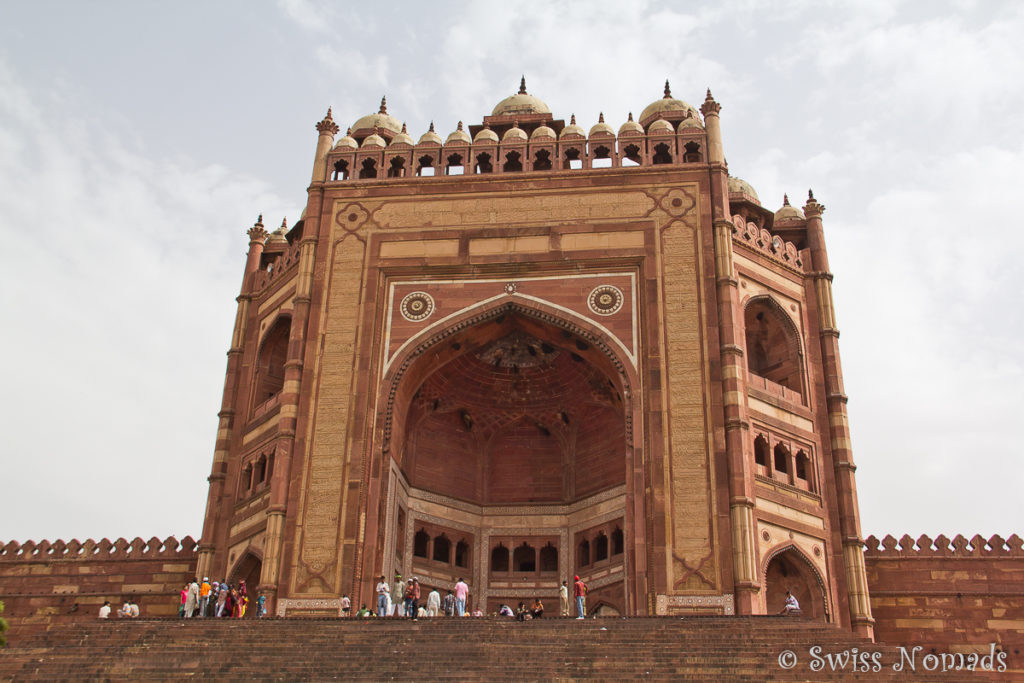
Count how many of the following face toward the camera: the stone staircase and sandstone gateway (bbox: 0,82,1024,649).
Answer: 2

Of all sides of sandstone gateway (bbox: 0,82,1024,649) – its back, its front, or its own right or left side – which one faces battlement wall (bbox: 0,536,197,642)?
right

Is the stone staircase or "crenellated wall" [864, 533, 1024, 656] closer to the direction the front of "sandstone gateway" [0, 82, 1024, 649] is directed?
the stone staircase

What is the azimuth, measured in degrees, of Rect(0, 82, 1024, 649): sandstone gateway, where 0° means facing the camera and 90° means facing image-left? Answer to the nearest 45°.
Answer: approximately 0°

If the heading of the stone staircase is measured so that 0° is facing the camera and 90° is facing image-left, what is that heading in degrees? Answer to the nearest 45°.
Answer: approximately 0°

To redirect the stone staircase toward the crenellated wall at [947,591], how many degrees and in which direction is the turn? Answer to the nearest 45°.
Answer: approximately 135° to its left

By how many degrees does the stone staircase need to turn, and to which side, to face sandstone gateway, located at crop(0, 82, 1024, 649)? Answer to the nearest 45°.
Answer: approximately 180°

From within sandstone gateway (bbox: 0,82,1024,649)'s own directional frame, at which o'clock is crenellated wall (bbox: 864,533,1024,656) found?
The crenellated wall is roughly at 9 o'clock from the sandstone gateway.

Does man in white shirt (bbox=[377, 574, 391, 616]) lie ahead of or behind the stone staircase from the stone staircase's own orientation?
behind
